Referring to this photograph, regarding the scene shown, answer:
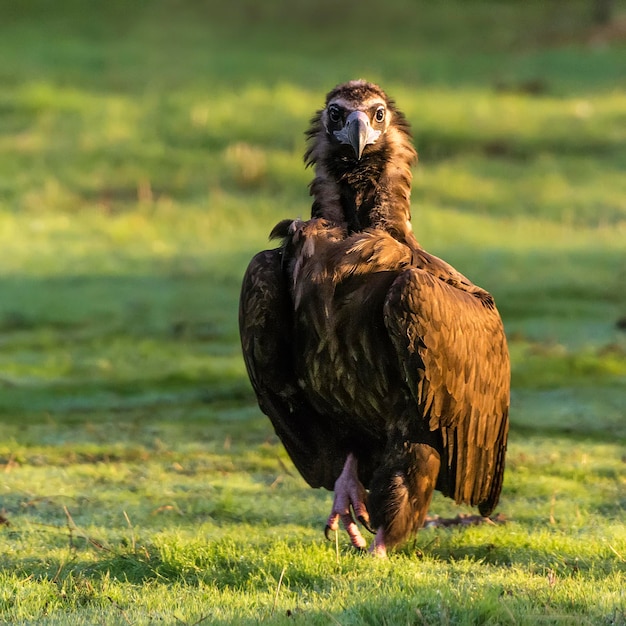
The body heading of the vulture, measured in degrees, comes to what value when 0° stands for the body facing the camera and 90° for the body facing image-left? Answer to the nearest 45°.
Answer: approximately 0°
